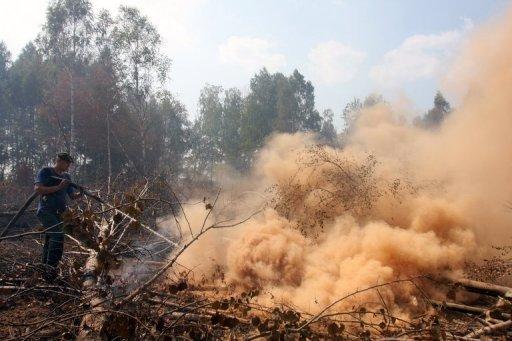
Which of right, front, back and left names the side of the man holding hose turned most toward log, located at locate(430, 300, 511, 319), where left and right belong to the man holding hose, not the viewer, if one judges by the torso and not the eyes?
front

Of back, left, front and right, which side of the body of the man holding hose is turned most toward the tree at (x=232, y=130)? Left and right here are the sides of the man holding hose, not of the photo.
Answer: left

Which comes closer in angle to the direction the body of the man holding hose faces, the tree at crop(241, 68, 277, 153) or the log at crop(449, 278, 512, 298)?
the log

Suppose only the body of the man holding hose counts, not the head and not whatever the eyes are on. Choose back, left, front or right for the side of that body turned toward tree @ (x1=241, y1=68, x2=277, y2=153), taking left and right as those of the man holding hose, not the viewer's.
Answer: left

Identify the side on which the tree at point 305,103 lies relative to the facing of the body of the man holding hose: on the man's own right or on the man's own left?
on the man's own left

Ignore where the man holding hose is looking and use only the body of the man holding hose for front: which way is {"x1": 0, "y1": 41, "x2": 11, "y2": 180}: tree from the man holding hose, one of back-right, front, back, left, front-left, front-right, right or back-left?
back-left

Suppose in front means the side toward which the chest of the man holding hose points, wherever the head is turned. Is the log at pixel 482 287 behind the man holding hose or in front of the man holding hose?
in front

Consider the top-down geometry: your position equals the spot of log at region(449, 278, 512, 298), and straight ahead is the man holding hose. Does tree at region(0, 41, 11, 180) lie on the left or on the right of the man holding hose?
right

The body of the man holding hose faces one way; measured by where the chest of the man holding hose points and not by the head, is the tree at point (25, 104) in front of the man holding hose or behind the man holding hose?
behind

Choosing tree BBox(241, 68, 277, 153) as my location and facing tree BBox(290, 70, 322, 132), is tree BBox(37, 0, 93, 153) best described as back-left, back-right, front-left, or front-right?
back-right

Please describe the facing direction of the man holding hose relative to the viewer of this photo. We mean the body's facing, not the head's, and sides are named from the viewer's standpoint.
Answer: facing the viewer and to the right of the viewer
